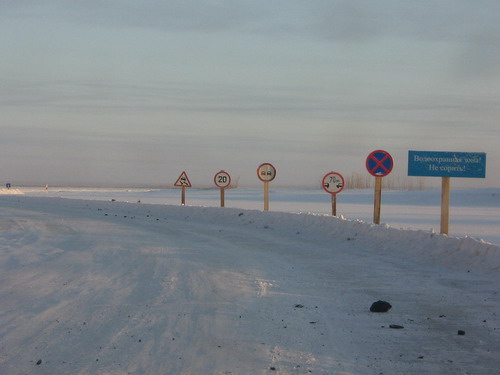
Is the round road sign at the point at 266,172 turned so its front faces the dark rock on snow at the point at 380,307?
yes

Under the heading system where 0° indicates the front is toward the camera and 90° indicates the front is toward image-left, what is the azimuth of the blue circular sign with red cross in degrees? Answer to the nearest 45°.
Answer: approximately 0°

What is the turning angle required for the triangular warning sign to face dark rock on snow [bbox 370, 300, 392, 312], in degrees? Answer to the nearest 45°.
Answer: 0° — it already faces it

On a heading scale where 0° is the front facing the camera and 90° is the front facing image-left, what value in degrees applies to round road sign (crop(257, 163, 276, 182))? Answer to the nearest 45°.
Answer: approximately 0°

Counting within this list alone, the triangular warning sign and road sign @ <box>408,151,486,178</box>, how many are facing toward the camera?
2

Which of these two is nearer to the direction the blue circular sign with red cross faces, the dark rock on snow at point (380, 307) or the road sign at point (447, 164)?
the dark rock on snow
